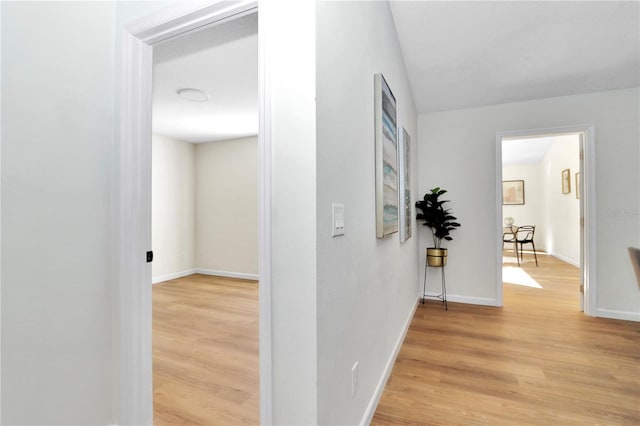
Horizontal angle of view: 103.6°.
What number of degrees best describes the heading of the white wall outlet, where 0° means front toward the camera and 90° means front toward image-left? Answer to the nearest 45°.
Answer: approximately 270°

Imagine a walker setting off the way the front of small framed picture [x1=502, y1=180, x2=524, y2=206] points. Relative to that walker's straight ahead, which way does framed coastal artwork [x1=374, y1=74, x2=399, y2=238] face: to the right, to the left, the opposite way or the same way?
to the left

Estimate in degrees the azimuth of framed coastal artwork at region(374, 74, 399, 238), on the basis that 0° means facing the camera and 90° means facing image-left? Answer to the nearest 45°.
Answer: approximately 270°

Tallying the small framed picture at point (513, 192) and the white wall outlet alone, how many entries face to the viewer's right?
1

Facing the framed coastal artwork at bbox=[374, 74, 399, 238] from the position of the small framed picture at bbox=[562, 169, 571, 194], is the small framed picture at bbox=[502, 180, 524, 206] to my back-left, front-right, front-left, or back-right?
back-right

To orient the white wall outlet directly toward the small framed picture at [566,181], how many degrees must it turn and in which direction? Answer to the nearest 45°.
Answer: approximately 45° to its left

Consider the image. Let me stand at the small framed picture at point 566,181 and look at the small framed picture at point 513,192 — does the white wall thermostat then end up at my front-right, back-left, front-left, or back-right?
back-left
